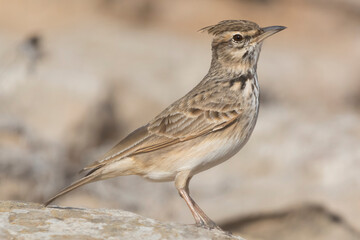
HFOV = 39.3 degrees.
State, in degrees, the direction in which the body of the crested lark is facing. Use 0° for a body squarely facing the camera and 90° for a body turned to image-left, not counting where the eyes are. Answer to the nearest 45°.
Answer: approximately 270°

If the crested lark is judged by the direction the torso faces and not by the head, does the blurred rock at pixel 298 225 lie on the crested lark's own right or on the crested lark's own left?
on the crested lark's own left
